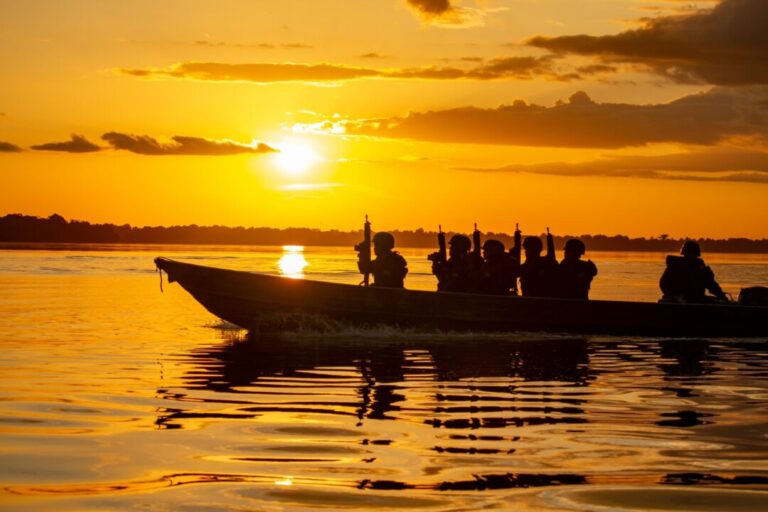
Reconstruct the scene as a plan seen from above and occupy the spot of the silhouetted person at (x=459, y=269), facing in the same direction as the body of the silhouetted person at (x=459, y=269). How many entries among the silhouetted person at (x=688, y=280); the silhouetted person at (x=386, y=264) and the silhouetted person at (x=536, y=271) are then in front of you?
1

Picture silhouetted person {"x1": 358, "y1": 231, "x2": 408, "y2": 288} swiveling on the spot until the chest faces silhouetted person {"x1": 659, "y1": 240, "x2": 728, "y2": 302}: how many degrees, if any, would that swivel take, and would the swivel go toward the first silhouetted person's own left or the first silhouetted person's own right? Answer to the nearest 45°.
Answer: approximately 180°

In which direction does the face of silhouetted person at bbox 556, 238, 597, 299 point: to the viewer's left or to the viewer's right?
to the viewer's left

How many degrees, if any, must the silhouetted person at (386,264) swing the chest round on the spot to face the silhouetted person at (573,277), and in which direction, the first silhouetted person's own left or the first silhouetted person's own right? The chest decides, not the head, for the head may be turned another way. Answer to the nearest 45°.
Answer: approximately 180°

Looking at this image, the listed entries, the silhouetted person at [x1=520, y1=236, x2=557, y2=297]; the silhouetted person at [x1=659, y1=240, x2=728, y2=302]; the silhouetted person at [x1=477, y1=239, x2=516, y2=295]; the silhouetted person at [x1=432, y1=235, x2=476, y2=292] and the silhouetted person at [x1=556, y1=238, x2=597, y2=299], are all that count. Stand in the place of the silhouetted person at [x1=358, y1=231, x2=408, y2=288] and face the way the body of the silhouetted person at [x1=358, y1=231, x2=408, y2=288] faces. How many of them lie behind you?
5

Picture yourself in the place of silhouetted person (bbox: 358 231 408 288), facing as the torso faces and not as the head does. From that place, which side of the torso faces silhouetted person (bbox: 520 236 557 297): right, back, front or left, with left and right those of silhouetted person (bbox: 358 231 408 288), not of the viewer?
back

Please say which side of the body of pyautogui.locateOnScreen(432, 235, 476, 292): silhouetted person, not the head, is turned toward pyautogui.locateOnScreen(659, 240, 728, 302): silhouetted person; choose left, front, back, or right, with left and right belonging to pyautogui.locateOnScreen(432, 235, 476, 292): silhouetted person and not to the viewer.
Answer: back

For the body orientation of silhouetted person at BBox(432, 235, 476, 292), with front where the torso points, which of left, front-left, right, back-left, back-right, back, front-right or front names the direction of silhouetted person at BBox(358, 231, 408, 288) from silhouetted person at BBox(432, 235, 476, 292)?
front

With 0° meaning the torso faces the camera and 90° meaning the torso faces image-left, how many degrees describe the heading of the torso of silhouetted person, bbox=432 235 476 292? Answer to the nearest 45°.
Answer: approximately 90°

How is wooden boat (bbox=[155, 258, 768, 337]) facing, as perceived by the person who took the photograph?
facing to the left of the viewer

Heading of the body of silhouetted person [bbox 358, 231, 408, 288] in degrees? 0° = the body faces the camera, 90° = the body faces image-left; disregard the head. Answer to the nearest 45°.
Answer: approximately 90°

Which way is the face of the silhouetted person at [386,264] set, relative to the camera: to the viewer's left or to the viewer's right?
to the viewer's left

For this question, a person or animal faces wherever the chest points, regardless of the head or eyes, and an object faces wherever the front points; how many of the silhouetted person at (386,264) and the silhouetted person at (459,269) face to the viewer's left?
2

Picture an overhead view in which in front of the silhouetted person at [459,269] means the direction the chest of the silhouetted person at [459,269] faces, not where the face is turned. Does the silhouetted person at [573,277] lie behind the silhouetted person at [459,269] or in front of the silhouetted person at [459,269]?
behind
